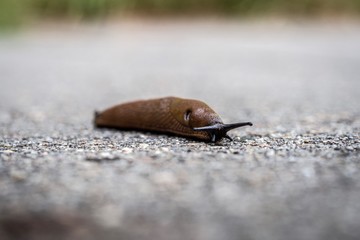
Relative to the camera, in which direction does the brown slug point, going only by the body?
to the viewer's right
